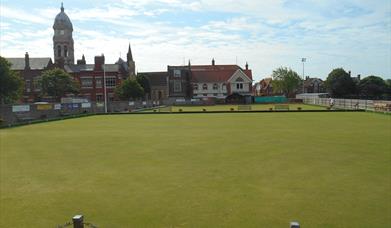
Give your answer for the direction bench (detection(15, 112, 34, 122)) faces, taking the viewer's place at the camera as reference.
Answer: facing the viewer and to the right of the viewer
